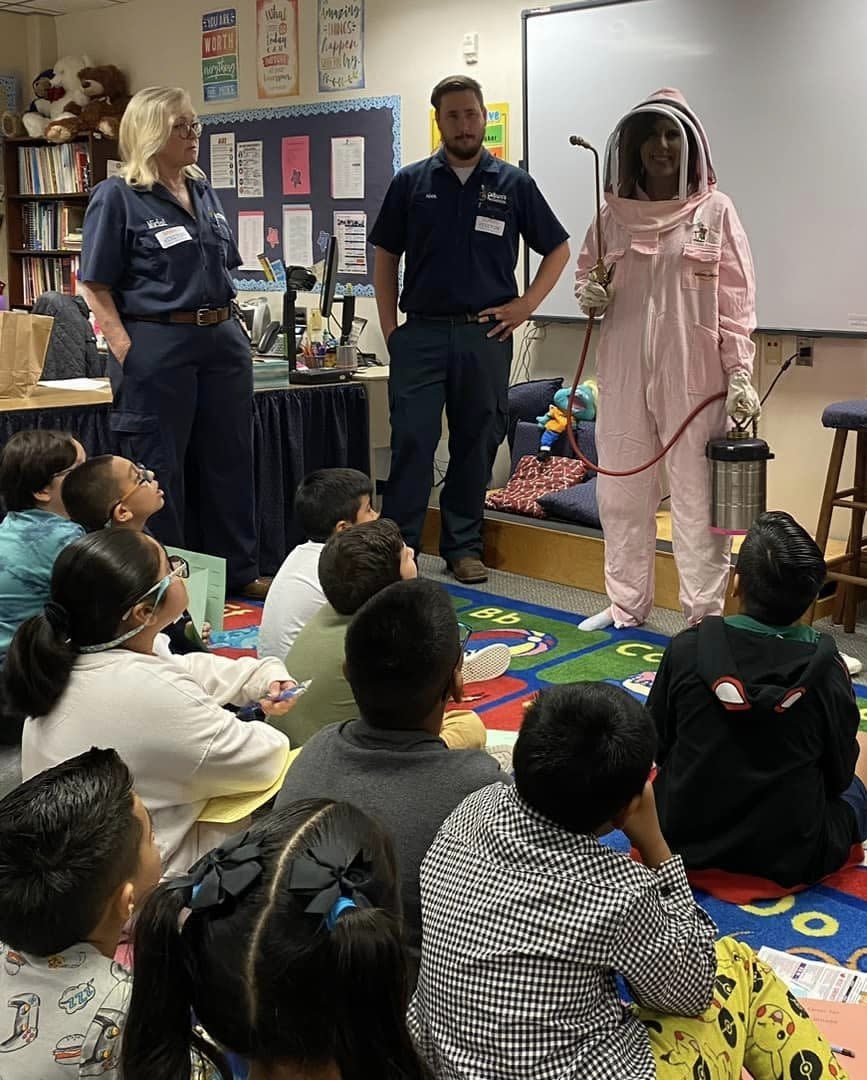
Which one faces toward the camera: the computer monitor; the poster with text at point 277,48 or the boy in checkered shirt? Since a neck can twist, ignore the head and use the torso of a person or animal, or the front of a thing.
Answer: the poster with text

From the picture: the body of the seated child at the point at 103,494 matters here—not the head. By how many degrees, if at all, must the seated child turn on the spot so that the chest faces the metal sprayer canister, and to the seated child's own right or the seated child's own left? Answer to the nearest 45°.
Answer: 0° — they already face it

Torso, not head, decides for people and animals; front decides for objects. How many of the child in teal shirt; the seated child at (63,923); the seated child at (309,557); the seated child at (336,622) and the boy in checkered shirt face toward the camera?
0

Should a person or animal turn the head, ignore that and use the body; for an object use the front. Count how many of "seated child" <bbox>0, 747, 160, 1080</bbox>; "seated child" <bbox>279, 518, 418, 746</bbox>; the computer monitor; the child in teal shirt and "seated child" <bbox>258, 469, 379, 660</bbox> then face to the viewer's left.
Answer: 1

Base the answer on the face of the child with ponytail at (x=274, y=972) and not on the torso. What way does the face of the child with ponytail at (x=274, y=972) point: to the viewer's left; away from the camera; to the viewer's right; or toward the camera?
away from the camera

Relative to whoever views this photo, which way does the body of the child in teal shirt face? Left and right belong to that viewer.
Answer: facing away from the viewer and to the right of the viewer

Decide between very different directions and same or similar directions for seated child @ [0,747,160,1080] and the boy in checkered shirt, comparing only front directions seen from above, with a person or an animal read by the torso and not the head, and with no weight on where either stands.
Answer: same or similar directions

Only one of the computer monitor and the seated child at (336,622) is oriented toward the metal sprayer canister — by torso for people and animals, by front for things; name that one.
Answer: the seated child

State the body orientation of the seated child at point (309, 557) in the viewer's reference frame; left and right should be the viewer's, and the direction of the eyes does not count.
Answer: facing away from the viewer and to the right of the viewer

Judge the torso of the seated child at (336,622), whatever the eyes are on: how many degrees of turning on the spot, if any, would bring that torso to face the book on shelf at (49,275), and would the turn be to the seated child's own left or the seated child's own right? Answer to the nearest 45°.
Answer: approximately 45° to the seated child's own left

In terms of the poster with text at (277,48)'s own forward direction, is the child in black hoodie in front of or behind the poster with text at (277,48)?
in front

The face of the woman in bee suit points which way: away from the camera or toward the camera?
toward the camera

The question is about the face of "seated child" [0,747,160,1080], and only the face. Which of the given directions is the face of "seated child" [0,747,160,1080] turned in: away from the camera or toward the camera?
away from the camera

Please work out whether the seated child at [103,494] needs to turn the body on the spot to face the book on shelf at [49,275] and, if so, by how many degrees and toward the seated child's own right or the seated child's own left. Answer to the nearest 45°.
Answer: approximately 90° to the seated child's own left

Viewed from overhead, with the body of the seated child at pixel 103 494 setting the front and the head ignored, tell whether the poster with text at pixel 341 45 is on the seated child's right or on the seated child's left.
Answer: on the seated child's left

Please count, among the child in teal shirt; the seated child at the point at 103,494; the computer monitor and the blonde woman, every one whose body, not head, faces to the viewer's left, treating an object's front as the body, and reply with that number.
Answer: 1

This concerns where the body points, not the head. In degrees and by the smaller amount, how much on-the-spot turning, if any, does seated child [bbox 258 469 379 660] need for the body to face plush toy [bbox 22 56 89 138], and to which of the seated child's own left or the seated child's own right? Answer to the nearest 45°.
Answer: approximately 45° to the seated child's own left

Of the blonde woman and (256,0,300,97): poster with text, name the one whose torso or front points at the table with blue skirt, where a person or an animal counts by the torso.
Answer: the poster with text

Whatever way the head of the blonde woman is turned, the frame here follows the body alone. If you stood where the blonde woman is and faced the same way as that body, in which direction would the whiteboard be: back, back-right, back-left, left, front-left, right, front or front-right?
front-left

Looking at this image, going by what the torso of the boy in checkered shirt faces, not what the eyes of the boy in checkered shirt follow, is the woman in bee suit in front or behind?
in front
